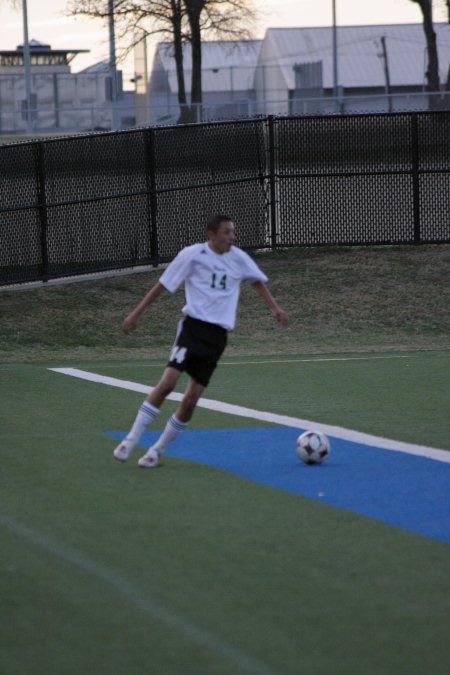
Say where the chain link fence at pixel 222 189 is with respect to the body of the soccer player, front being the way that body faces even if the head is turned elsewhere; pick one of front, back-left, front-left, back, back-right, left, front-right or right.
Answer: back-left

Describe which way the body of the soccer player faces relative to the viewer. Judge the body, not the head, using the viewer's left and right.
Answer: facing the viewer and to the right of the viewer

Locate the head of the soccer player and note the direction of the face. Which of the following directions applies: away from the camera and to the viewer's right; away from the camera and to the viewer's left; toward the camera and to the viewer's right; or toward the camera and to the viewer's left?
toward the camera and to the viewer's right
